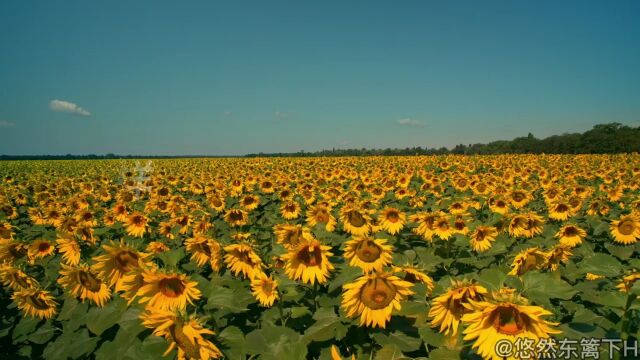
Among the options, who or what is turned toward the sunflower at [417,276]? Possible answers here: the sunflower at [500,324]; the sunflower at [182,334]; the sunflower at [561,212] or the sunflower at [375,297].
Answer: the sunflower at [561,212]

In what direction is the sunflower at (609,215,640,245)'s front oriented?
toward the camera

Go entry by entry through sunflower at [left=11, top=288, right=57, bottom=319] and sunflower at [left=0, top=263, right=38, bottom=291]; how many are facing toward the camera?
2

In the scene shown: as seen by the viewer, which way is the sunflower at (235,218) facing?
toward the camera

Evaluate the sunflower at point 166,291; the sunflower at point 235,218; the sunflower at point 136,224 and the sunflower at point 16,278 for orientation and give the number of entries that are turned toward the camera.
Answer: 4

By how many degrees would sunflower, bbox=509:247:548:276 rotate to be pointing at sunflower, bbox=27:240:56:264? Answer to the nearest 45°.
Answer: approximately 45° to its right

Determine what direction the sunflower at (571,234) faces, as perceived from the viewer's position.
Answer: facing the viewer

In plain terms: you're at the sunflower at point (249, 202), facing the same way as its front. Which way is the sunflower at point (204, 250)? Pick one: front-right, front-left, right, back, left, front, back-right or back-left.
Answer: front

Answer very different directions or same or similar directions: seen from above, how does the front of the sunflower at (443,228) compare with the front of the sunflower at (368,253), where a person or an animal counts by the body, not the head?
same or similar directions

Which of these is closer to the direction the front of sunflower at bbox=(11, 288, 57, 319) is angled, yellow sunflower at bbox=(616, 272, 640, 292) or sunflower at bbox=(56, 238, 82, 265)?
the yellow sunflower

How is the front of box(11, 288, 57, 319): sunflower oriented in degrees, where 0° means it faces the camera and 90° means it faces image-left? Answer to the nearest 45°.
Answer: approximately 0°

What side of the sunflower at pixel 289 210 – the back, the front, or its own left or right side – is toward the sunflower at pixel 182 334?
front

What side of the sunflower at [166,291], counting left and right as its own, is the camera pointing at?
front

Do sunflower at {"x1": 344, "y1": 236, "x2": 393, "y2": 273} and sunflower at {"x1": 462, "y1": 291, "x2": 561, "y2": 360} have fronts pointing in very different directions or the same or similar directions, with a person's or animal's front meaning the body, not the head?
same or similar directions

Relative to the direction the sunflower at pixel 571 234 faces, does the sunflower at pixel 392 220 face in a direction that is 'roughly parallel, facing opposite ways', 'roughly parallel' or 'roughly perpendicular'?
roughly parallel
